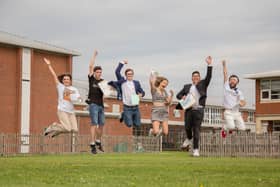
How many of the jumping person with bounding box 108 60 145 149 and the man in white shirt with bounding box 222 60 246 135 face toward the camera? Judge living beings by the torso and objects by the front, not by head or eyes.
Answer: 2

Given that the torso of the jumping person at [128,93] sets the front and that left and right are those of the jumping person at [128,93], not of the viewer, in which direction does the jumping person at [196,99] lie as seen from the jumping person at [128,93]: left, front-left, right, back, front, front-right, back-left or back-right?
left

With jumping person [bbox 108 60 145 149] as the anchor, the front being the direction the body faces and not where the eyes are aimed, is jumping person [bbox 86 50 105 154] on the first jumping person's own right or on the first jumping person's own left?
on the first jumping person's own right

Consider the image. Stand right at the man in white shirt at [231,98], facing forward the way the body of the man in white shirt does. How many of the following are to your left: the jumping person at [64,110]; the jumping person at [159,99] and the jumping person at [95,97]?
0

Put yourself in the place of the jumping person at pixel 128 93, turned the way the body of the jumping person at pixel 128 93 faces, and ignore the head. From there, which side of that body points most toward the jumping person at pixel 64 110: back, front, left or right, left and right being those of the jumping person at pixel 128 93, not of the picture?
right

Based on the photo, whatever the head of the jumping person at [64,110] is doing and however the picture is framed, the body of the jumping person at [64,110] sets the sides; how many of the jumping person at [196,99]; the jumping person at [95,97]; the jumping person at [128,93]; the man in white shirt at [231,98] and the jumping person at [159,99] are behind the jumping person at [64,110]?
0

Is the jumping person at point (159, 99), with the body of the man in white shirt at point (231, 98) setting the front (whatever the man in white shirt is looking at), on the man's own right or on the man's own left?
on the man's own right

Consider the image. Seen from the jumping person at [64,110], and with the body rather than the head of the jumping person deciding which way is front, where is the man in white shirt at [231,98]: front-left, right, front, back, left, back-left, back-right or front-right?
front-left

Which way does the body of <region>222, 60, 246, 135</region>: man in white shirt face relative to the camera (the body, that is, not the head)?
toward the camera

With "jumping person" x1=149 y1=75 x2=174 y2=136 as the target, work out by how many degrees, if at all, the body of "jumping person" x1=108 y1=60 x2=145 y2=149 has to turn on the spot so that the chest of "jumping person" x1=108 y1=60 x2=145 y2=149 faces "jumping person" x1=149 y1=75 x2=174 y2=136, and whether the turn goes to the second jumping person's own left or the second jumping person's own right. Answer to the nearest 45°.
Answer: approximately 90° to the second jumping person's own left

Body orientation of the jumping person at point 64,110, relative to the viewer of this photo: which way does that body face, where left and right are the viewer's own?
facing the viewer and to the right of the viewer

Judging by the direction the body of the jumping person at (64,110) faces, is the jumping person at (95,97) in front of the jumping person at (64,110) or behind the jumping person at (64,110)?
in front

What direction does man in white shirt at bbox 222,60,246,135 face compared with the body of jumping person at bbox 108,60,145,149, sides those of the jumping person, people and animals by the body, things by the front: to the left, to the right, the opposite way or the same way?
the same way
